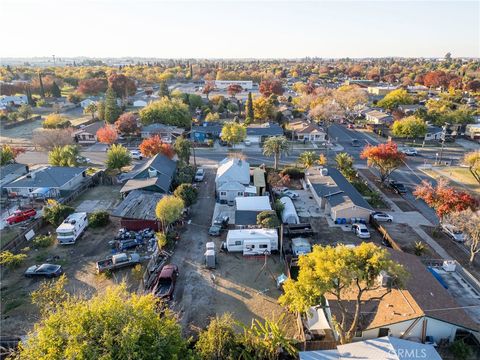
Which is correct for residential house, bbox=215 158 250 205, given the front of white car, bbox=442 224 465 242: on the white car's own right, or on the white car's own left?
on the white car's own right

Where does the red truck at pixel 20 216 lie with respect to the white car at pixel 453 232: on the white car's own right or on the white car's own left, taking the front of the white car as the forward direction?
on the white car's own right

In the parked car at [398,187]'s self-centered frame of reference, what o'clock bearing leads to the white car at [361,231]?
The white car is roughly at 2 o'clock from the parked car.

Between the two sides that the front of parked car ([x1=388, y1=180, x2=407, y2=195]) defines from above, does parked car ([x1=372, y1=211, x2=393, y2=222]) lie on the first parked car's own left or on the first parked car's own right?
on the first parked car's own right

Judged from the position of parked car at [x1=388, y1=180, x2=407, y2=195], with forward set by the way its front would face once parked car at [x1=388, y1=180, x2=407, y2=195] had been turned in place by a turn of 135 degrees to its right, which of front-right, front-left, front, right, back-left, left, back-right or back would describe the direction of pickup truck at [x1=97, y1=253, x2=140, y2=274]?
front-left

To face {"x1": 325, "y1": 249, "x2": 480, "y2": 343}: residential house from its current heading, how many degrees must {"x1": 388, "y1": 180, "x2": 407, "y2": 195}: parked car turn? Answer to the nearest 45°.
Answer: approximately 45° to its right

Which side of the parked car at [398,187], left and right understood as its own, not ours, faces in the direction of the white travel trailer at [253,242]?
right
